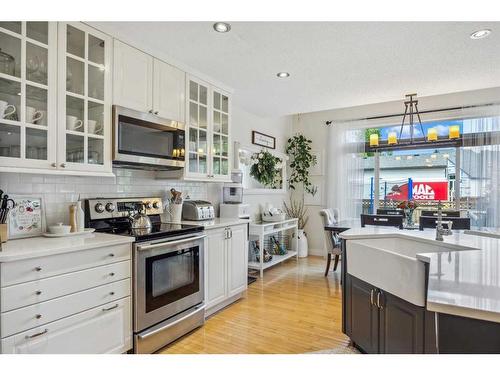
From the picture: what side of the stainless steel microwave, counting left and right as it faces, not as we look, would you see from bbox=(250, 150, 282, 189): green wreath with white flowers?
left

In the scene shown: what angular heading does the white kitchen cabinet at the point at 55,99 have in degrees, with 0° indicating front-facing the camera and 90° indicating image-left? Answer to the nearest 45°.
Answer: approximately 315°

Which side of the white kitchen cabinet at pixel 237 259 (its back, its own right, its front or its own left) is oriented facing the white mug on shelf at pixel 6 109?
right

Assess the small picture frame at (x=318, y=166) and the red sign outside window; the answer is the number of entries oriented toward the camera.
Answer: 2

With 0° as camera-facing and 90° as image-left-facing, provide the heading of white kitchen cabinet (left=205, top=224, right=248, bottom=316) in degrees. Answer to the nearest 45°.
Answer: approximately 315°

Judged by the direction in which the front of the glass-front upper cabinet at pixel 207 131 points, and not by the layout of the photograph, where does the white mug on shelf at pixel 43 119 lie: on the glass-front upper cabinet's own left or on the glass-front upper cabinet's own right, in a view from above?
on the glass-front upper cabinet's own right

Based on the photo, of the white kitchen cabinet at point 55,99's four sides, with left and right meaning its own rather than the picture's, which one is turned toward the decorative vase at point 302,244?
left

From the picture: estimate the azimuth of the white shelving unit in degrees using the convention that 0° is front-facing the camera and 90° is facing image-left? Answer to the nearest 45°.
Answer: approximately 315°

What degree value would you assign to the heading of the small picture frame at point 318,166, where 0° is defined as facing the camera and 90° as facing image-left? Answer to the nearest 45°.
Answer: approximately 0°
